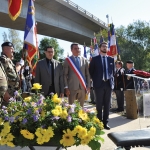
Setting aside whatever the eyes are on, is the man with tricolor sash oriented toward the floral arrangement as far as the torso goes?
yes

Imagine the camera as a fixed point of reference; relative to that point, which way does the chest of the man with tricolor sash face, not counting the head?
toward the camera

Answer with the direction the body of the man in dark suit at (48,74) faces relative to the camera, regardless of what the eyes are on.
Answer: toward the camera

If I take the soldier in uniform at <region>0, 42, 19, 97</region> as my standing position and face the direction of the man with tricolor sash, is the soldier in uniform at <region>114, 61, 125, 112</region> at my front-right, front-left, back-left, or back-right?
front-left

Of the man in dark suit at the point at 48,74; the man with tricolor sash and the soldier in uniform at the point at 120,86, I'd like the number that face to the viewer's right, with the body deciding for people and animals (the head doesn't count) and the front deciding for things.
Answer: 0

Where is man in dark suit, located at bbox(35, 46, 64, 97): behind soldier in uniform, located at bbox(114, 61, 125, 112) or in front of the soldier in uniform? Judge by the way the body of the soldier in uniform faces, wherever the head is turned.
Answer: in front

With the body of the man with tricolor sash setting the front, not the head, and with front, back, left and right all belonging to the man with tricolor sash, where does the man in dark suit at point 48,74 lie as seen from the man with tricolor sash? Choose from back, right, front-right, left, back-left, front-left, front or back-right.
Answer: front-right

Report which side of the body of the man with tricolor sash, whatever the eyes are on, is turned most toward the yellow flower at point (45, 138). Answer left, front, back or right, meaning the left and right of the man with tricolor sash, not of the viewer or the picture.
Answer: front

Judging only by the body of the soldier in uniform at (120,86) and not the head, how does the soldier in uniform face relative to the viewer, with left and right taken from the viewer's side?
facing the viewer and to the left of the viewer

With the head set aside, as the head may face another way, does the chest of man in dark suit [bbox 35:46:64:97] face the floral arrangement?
yes

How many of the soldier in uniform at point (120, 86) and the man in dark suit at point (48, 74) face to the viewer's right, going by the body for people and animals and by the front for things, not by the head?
0

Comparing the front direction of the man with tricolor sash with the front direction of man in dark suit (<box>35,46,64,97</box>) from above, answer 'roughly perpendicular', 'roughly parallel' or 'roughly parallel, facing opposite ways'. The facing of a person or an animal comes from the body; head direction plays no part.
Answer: roughly parallel
